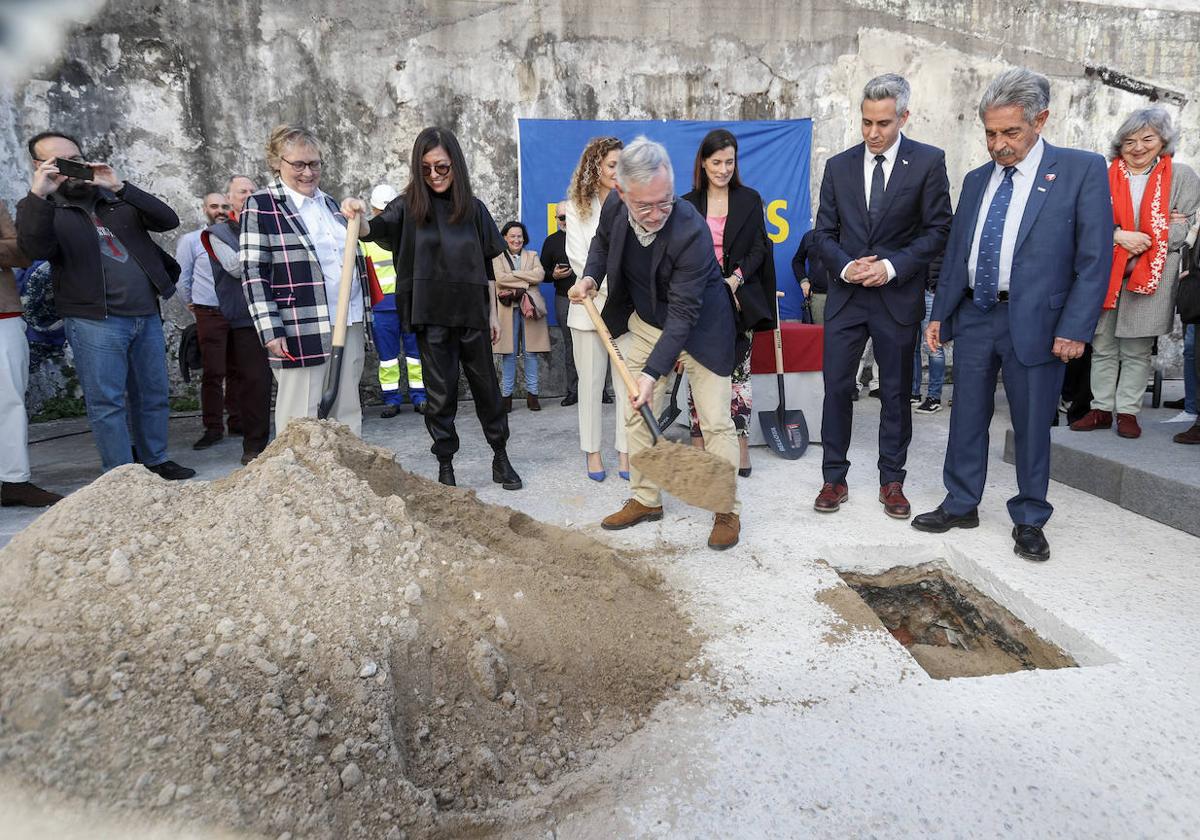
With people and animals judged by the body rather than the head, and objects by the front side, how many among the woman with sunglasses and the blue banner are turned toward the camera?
2

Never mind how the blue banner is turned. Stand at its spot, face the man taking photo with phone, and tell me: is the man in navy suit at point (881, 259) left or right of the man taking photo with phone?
left

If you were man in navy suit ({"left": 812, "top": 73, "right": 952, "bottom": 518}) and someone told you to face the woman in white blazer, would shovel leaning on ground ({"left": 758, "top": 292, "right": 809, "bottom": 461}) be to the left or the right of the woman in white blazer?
right

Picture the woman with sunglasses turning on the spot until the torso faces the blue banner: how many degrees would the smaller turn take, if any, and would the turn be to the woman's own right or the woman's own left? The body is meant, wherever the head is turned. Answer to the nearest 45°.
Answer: approximately 135° to the woman's own left

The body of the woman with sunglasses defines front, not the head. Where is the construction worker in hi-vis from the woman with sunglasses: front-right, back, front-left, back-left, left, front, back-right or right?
back

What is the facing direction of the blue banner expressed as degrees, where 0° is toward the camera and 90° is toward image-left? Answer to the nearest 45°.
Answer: approximately 0°

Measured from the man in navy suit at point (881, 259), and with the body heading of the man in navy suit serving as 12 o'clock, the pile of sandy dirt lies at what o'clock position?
The pile of sandy dirt is roughly at 1 o'clock from the man in navy suit.

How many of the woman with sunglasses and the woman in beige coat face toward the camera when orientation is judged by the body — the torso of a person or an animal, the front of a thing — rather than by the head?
2

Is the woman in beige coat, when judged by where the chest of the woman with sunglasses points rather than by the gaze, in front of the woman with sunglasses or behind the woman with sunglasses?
behind

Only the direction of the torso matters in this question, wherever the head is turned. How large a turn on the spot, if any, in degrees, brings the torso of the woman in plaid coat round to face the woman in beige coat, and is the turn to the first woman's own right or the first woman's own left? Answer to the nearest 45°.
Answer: approximately 90° to the first woman's own left

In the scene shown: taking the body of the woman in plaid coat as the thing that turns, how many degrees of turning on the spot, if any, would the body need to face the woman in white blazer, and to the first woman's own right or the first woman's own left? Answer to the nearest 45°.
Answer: approximately 45° to the first woman's own left
